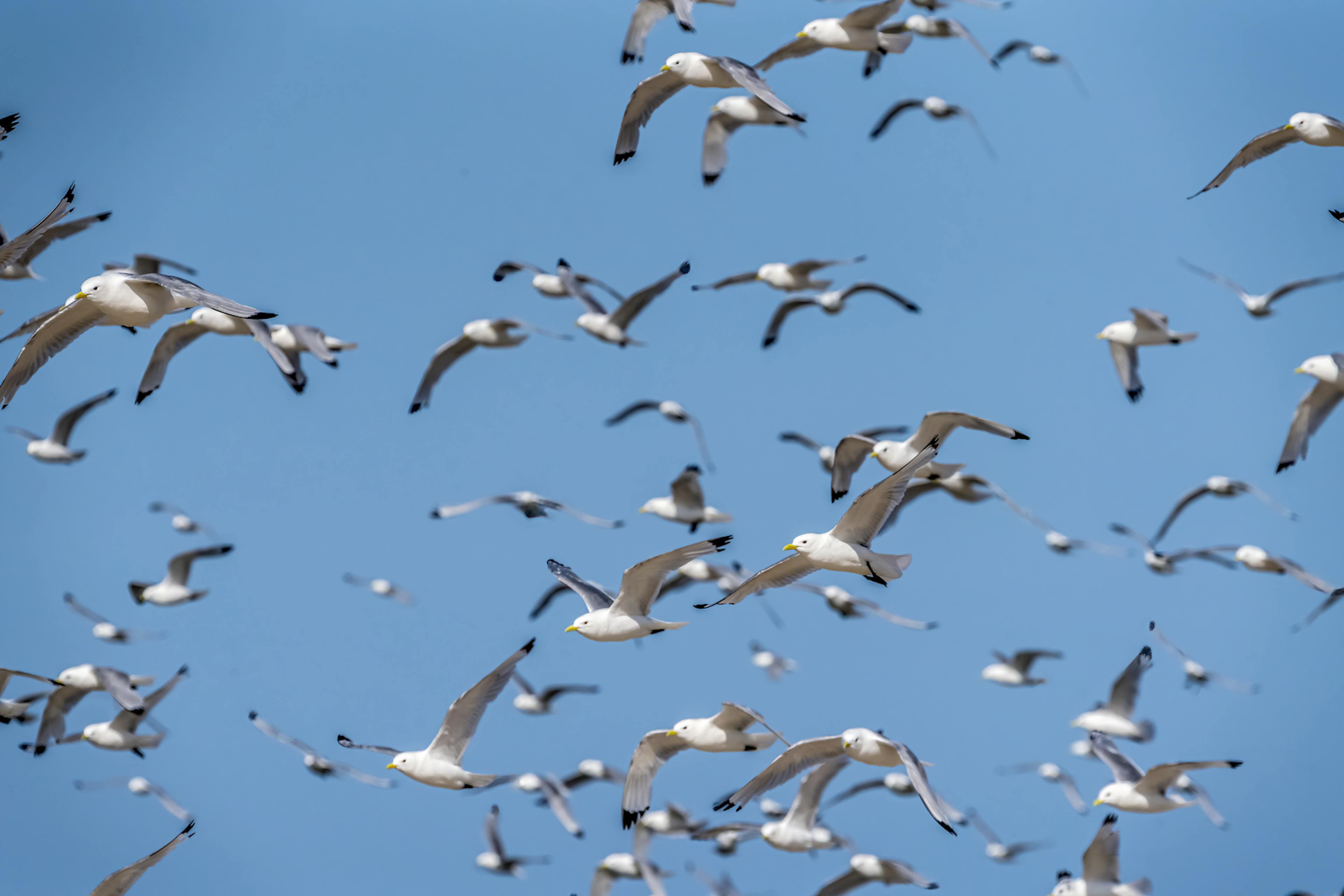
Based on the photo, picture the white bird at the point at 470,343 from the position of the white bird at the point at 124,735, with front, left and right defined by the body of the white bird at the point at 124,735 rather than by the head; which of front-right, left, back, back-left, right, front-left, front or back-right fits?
back

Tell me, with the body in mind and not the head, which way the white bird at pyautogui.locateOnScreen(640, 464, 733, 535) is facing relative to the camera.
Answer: to the viewer's left

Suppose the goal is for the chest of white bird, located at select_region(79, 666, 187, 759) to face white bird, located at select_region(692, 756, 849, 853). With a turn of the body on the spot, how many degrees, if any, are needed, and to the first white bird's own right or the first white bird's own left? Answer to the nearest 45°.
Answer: approximately 135° to the first white bird's own left

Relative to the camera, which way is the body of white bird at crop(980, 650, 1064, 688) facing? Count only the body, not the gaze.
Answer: to the viewer's left

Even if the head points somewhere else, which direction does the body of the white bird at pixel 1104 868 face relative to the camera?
to the viewer's left

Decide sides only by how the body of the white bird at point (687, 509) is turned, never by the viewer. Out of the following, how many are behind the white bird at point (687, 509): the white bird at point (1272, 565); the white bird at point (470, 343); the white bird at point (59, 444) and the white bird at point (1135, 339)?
2

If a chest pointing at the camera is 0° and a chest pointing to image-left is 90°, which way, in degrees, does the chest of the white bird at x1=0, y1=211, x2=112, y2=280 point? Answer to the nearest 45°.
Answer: approximately 90°

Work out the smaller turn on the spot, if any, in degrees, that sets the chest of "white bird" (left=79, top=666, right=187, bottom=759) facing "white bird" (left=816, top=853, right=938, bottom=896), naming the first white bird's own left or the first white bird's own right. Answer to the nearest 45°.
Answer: approximately 135° to the first white bird's own left
